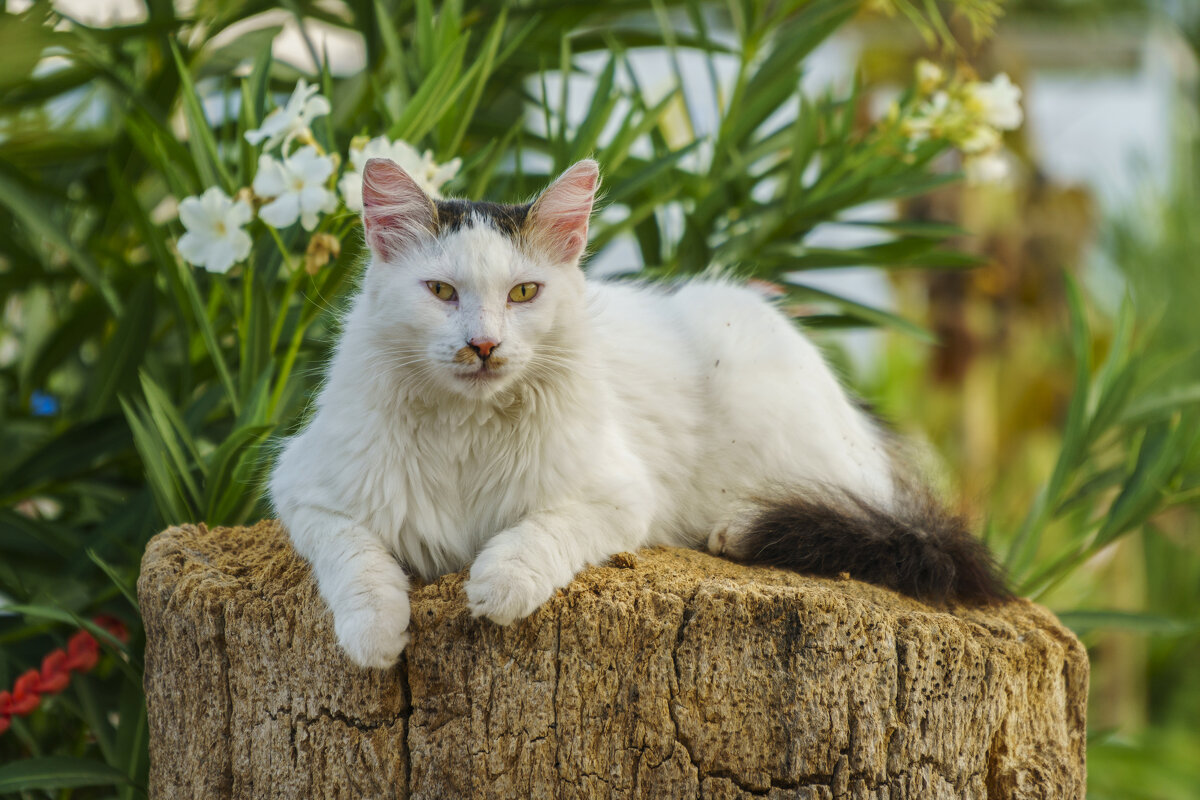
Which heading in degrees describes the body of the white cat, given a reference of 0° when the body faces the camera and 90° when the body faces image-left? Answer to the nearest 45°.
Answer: approximately 45°

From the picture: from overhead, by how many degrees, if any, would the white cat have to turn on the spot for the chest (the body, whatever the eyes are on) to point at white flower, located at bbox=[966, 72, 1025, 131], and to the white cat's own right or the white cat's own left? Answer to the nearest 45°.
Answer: approximately 180°

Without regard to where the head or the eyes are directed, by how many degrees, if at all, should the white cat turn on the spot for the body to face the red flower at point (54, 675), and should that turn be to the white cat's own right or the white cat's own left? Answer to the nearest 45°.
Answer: approximately 90° to the white cat's own right

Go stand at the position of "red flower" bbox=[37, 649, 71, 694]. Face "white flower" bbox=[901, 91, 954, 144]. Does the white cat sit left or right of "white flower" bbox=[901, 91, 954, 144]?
right

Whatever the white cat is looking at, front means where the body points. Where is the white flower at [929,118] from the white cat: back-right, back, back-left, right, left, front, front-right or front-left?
back
